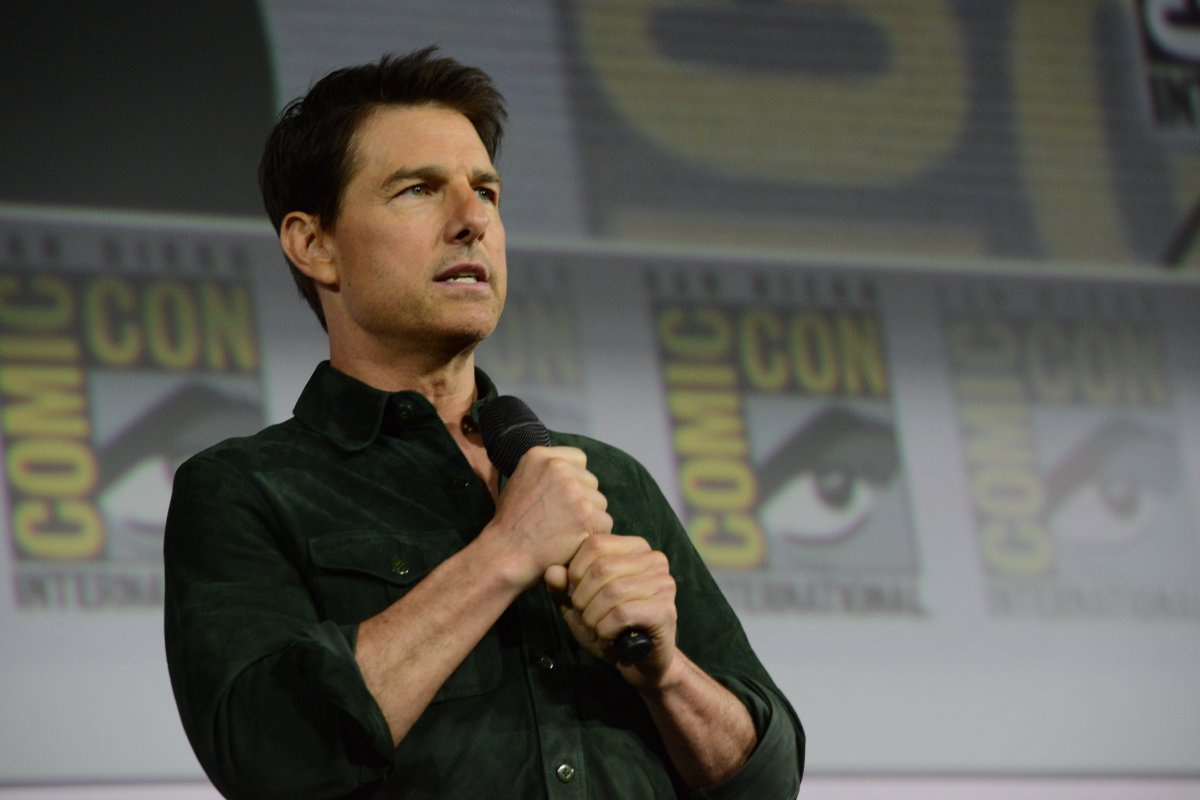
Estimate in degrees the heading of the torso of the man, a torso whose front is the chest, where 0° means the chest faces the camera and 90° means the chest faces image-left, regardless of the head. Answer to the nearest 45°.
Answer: approximately 315°
